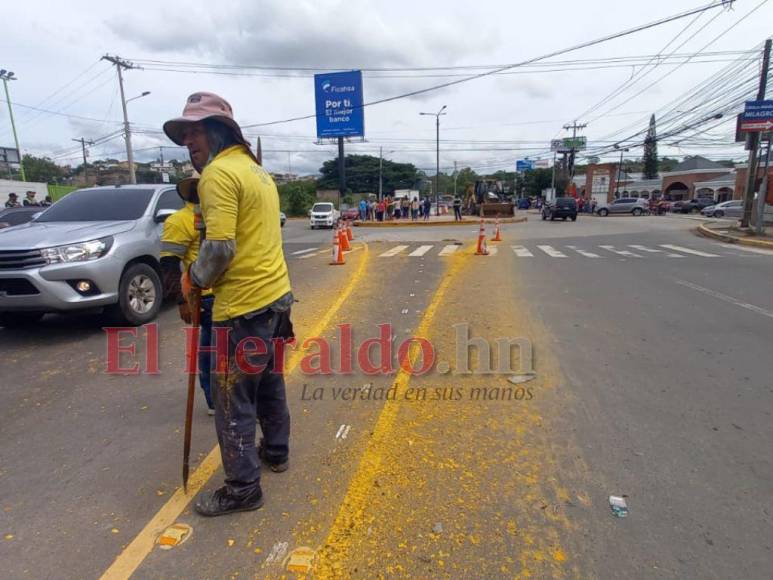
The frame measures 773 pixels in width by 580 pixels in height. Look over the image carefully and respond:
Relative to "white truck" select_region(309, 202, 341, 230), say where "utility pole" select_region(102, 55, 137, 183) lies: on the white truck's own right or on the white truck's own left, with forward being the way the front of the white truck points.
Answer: on the white truck's own right

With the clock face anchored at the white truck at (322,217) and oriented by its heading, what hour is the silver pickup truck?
The silver pickup truck is roughly at 12 o'clock from the white truck.

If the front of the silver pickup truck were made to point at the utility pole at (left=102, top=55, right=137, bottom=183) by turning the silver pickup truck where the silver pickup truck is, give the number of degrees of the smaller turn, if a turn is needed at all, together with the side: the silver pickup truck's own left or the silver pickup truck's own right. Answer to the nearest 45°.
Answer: approximately 135° to the silver pickup truck's own right

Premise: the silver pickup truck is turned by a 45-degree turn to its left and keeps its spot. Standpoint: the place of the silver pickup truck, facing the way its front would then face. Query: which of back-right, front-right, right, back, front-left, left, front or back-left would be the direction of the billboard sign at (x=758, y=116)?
left

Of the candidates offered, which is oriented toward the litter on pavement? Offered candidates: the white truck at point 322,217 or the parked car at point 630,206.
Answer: the white truck

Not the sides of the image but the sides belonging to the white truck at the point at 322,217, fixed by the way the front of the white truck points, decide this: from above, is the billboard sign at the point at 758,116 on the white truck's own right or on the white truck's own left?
on the white truck's own left

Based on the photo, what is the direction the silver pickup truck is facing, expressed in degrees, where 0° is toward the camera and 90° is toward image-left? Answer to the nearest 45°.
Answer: approximately 45°

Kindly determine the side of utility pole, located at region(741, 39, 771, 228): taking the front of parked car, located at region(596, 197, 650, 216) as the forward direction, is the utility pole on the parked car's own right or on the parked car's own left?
on the parked car's own left

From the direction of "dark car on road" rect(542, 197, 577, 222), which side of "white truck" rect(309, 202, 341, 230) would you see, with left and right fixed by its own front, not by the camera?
left

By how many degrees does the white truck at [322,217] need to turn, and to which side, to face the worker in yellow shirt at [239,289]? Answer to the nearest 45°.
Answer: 0° — it already faces them

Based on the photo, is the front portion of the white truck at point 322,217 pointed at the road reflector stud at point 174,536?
yes

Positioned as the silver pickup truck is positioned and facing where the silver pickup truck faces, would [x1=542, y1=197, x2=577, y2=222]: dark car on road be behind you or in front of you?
behind

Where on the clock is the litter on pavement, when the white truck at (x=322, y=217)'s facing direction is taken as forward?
The litter on pavement is roughly at 12 o'clock from the white truck.

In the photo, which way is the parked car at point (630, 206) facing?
to the viewer's left
